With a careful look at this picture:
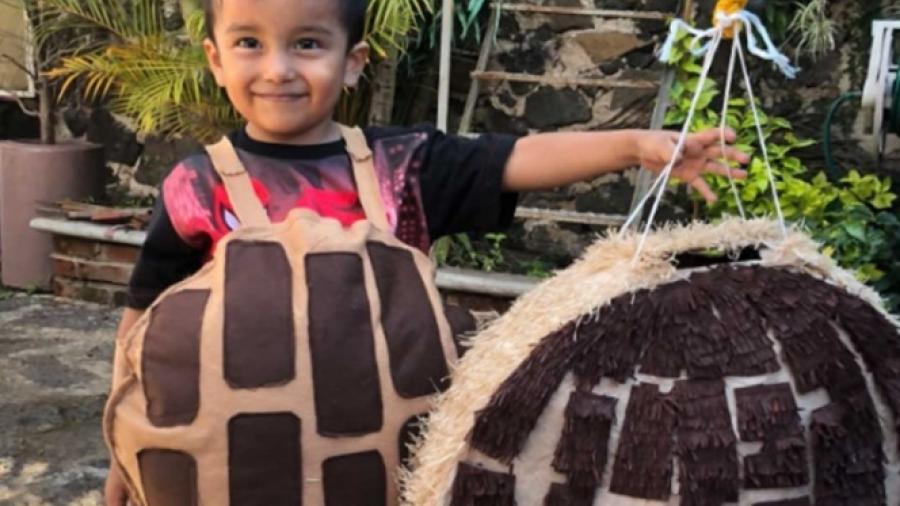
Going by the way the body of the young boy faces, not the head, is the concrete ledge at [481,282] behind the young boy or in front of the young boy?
behind

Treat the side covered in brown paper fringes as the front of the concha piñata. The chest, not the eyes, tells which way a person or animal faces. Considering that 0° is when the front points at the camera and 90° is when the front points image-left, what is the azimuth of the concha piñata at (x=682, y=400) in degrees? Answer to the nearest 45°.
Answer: approximately 0°

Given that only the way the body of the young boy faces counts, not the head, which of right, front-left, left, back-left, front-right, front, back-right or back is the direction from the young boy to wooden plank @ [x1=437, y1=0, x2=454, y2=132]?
back

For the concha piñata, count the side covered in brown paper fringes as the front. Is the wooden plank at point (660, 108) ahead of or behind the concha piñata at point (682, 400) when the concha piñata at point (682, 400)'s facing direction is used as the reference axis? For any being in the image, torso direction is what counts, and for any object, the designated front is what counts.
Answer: behind

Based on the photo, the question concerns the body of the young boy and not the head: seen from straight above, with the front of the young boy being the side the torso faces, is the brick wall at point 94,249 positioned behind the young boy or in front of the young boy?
behind

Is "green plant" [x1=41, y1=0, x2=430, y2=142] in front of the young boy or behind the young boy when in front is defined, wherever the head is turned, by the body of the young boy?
behind

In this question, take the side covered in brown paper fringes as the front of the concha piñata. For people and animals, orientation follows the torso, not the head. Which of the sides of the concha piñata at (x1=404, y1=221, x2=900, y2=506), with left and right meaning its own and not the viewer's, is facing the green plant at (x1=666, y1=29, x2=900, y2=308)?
back
